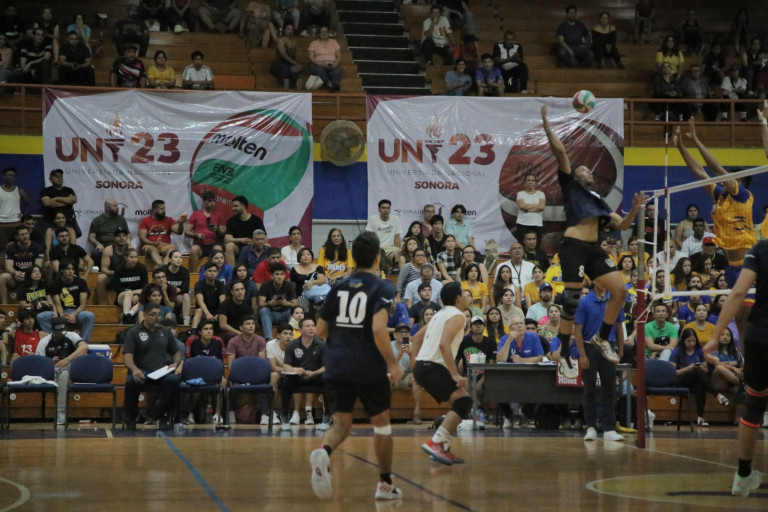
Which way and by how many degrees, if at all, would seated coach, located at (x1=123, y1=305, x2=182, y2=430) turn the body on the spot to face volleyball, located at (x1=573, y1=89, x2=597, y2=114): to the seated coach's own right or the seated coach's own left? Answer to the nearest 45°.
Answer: approximately 45° to the seated coach's own left

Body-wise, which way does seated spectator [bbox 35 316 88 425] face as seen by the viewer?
toward the camera

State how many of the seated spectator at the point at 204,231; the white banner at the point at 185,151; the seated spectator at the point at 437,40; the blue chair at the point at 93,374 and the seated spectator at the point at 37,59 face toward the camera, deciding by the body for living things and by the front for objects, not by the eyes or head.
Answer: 5

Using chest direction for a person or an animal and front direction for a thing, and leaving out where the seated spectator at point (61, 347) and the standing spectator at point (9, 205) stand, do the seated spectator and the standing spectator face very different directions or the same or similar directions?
same or similar directions

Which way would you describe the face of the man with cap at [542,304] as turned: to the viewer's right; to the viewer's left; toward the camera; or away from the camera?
toward the camera

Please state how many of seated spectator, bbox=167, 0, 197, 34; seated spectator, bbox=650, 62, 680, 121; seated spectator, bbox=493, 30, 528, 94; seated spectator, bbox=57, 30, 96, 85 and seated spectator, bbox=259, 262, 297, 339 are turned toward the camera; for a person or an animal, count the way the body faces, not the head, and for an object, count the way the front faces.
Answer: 5

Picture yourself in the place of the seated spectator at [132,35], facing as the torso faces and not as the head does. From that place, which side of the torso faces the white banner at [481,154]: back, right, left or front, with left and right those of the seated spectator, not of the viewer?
left

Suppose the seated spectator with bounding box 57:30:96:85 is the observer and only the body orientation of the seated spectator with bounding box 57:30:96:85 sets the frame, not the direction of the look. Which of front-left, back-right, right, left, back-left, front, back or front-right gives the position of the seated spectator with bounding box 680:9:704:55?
left

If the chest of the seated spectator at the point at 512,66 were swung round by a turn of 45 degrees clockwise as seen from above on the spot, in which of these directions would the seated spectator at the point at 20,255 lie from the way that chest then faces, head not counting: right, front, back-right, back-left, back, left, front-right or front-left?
front

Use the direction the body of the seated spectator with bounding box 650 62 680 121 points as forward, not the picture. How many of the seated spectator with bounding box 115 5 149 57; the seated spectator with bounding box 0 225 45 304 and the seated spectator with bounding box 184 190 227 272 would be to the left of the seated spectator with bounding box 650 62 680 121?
0

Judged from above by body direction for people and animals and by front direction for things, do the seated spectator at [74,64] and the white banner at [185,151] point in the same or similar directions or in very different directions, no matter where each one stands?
same or similar directions

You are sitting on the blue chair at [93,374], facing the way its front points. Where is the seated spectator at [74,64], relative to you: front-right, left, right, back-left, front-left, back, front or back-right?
back

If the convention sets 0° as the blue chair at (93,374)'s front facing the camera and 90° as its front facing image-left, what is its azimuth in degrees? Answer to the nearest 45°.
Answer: approximately 0°

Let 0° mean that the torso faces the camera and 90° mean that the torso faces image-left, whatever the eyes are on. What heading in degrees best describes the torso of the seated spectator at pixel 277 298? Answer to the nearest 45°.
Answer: approximately 0°

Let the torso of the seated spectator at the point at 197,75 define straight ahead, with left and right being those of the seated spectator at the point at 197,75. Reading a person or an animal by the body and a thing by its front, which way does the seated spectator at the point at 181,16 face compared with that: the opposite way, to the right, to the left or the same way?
the same way

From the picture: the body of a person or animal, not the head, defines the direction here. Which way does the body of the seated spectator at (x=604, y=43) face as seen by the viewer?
toward the camera

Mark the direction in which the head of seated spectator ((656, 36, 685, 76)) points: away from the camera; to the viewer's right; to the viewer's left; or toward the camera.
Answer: toward the camera

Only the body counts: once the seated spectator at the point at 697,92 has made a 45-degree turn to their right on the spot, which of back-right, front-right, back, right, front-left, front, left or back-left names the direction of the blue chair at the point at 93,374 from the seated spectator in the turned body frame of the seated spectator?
front

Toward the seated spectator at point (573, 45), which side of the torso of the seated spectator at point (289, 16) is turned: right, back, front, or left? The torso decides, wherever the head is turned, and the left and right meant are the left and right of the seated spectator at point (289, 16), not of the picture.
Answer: left
